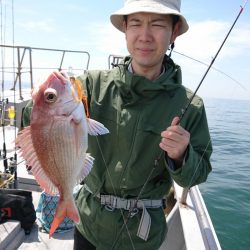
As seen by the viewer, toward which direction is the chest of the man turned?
toward the camera
